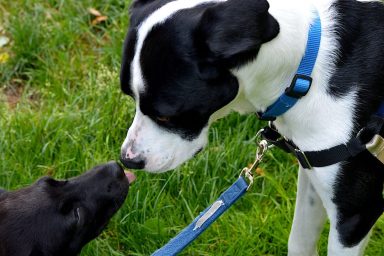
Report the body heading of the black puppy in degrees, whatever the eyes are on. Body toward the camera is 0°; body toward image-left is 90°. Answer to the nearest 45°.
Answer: approximately 270°

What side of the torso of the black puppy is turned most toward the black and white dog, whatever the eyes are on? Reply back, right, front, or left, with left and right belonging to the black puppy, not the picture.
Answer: front
